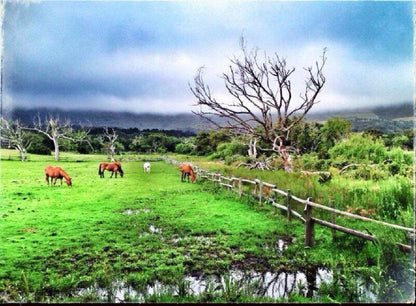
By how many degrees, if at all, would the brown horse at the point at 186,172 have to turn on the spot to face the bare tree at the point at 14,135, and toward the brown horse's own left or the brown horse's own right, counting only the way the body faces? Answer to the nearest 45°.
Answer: approximately 180°
